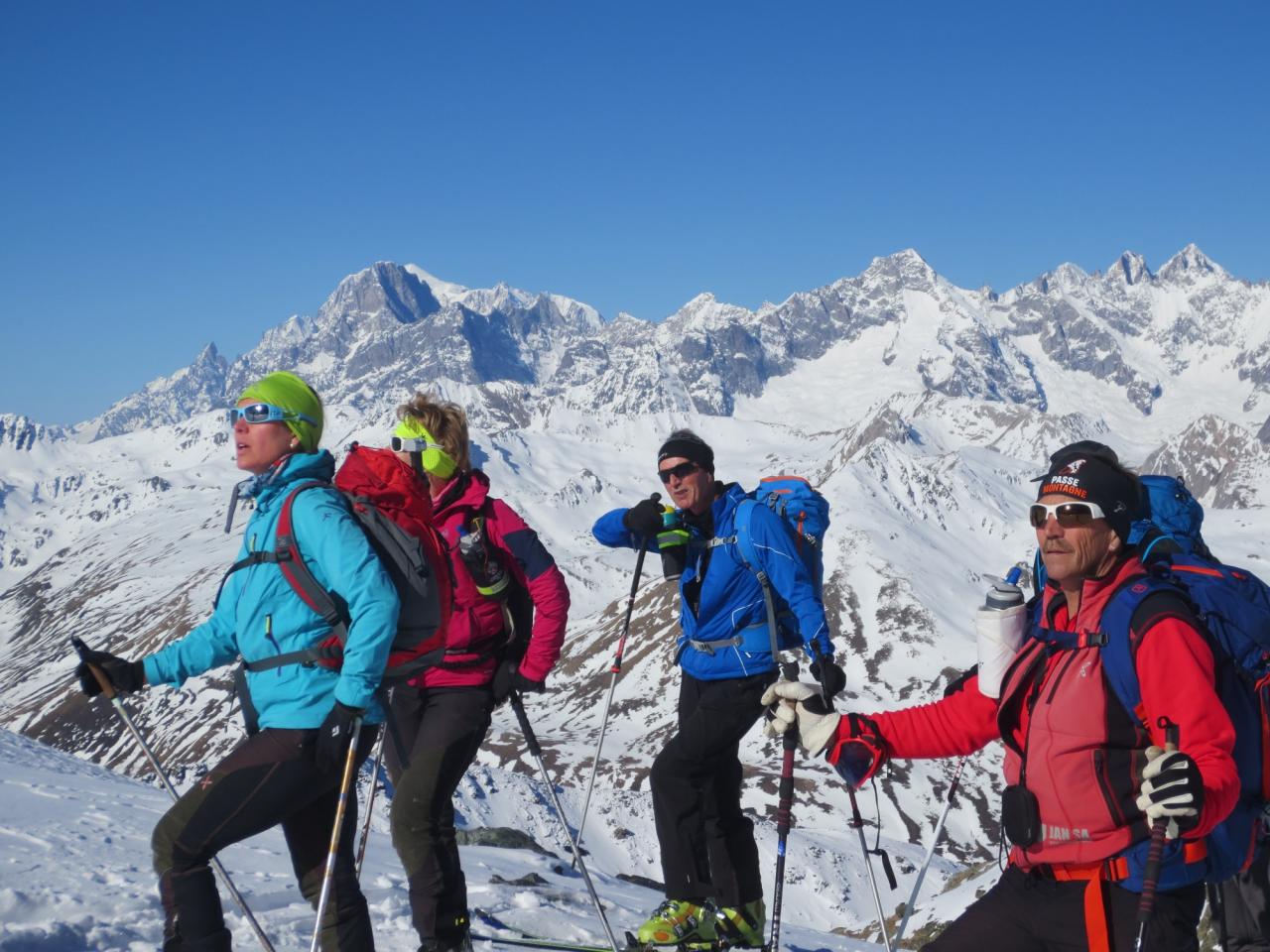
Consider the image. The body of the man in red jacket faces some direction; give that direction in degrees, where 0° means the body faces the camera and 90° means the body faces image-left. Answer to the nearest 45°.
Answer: approximately 45°

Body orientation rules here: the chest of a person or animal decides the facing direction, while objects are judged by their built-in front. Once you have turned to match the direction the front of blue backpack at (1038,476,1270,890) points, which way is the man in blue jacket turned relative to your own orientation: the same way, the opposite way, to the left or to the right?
the opposite way

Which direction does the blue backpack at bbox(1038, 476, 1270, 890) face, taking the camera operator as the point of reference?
facing away from the viewer and to the right of the viewer

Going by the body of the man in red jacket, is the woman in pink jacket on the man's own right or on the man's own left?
on the man's own right

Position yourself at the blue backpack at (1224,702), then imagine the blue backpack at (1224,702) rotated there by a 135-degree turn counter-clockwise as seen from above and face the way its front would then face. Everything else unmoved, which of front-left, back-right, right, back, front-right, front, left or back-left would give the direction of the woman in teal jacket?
front

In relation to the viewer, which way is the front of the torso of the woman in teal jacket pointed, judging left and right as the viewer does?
facing to the left of the viewer

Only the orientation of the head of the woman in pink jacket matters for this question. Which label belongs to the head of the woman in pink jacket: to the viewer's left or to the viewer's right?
to the viewer's left
